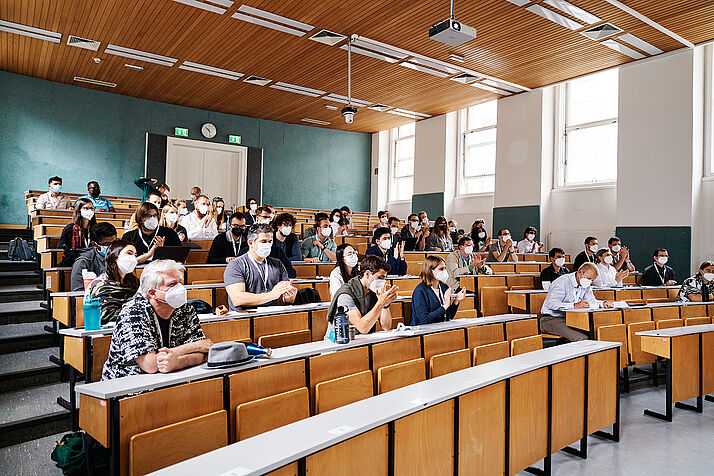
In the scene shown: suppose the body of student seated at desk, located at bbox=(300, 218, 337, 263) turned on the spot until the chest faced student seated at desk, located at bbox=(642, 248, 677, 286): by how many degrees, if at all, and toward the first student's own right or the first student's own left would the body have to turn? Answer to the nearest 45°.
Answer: approximately 45° to the first student's own left

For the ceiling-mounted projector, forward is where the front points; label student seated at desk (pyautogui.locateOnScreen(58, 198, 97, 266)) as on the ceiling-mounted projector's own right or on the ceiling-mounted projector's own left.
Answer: on the ceiling-mounted projector's own right

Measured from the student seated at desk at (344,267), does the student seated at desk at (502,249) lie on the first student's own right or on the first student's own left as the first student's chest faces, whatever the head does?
on the first student's own left

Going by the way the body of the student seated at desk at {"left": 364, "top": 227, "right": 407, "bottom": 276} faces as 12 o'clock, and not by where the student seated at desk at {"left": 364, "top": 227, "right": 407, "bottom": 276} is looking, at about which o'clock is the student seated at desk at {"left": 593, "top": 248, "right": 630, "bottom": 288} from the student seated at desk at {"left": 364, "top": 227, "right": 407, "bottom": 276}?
the student seated at desk at {"left": 593, "top": 248, "right": 630, "bottom": 288} is roughly at 10 o'clock from the student seated at desk at {"left": 364, "top": 227, "right": 407, "bottom": 276}.

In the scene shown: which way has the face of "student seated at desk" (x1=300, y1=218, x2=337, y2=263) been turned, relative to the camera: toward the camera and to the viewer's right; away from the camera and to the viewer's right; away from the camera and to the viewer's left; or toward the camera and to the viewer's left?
toward the camera and to the viewer's right

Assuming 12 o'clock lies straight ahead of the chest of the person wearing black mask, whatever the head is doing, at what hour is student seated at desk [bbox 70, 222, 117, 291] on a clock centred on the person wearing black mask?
The student seated at desk is roughly at 3 o'clock from the person wearing black mask.

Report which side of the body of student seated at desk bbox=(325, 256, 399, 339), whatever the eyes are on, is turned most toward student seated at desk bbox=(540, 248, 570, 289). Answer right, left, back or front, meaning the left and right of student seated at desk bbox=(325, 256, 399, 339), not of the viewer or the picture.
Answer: left

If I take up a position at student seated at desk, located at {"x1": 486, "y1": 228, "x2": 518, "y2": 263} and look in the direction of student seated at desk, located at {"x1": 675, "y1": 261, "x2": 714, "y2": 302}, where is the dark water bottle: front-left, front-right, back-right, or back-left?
front-right

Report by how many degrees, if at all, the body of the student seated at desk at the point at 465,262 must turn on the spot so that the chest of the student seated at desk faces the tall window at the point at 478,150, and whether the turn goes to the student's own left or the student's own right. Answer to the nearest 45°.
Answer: approximately 135° to the student's own left

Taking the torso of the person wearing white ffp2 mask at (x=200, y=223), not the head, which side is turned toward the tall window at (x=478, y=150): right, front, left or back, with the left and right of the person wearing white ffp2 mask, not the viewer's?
left

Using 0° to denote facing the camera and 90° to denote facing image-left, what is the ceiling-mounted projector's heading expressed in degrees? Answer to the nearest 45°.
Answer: approximately 315°

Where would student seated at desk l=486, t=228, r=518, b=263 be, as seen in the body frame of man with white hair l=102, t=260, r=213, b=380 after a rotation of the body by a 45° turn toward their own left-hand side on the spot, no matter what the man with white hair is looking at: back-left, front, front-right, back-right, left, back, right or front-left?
front-left

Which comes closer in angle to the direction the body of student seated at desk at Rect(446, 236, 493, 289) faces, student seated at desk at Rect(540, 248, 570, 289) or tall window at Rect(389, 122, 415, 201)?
the student seated at desk
